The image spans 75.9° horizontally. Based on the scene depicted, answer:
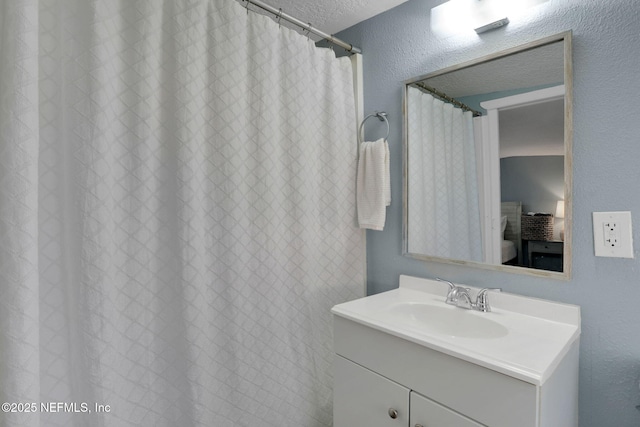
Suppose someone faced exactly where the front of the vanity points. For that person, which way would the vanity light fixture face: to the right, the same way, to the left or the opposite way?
the same way

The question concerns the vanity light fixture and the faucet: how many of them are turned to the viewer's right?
0

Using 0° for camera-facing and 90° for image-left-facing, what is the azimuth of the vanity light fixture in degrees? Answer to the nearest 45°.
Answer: approximately 45°

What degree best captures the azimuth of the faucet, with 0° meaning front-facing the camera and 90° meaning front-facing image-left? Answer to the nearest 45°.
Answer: approximately 45°

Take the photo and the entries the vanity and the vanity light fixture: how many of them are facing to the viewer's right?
0

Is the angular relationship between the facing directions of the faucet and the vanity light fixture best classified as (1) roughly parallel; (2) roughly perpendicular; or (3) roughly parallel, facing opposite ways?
roughly parallel
